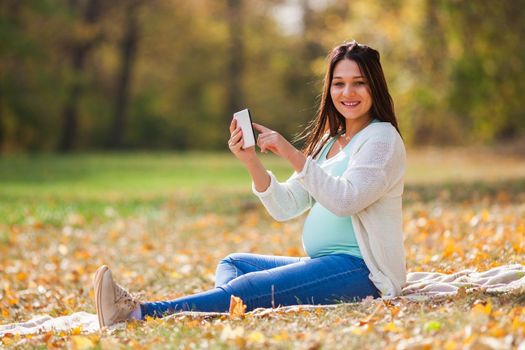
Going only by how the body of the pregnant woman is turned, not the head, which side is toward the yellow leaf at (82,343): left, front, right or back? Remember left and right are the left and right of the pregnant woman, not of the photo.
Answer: front

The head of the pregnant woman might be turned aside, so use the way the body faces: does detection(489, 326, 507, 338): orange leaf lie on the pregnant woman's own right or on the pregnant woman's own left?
on the pregnant woman's own left

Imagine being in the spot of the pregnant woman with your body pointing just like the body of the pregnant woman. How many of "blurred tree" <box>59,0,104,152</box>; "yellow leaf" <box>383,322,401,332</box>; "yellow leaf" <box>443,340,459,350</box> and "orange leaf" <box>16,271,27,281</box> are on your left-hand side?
2

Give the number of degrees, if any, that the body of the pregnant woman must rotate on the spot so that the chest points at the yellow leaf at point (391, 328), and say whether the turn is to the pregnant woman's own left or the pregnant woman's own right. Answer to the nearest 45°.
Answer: approximately 90° to the pregnant woman's own left

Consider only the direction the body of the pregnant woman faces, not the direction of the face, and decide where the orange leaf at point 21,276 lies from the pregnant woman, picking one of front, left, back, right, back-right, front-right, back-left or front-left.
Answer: front-right

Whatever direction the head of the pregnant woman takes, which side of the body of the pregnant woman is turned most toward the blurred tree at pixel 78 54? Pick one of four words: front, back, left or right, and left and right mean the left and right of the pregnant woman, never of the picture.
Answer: right

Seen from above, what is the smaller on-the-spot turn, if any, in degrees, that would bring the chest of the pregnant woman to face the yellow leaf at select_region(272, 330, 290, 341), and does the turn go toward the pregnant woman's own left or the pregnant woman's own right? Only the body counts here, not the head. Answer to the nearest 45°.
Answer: approximately 45° to the pregnant woman's own left

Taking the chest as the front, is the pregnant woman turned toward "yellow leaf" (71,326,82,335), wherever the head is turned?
yes

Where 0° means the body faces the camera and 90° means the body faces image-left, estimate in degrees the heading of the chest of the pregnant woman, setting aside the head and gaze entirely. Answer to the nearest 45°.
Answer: approximately 90°
